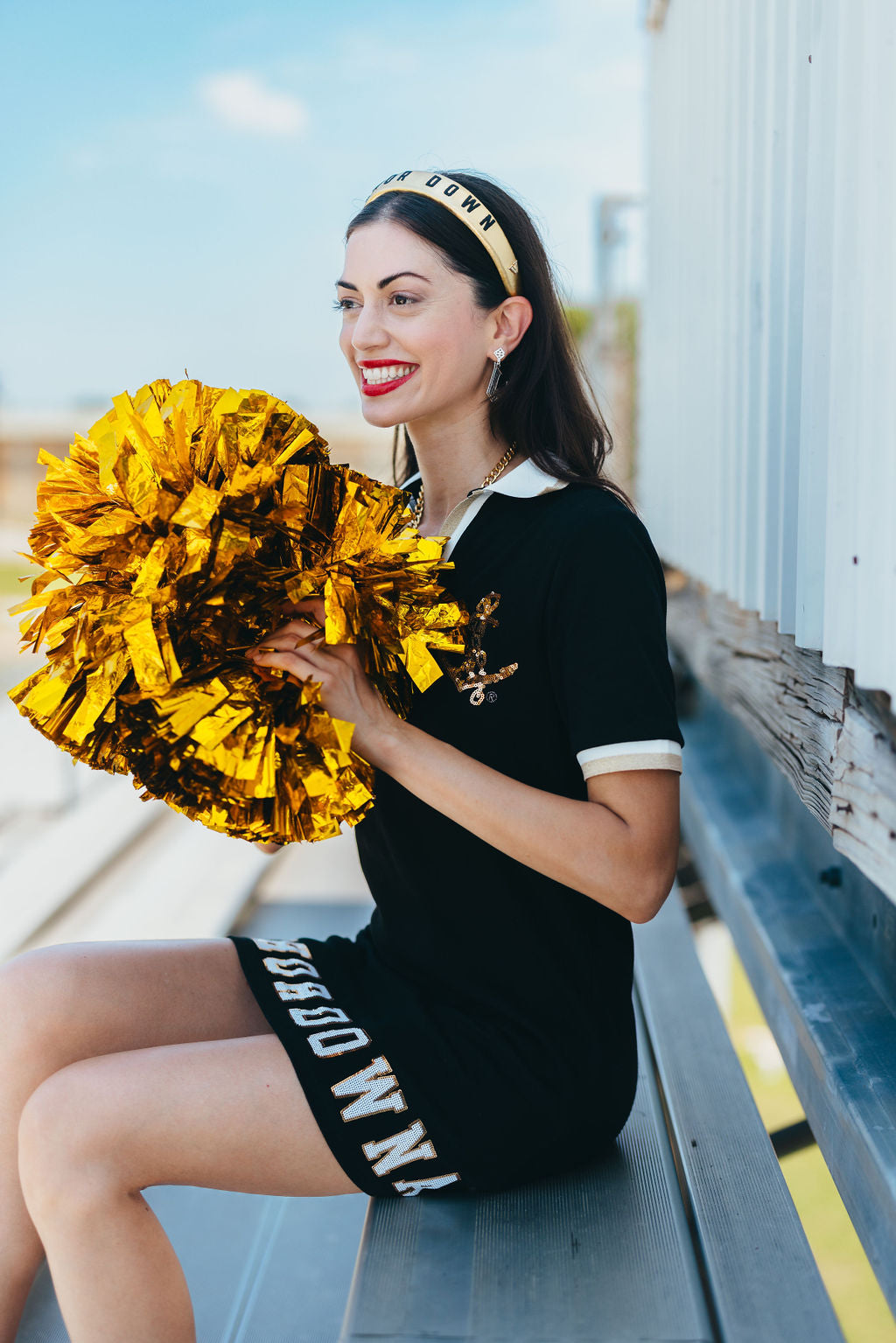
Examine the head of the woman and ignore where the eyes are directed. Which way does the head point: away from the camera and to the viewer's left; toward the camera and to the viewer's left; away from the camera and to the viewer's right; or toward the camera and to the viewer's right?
toward the camera and to the viewer's left

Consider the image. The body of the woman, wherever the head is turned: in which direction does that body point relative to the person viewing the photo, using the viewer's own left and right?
facing to the left of the viewer

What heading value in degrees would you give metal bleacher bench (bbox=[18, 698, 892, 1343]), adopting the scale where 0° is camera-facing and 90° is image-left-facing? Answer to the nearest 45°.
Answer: approximately 90°
